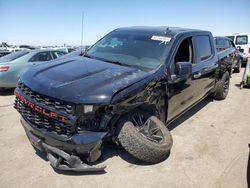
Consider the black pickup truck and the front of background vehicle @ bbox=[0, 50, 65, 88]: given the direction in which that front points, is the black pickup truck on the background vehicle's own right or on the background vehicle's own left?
on the background vehicle's own right

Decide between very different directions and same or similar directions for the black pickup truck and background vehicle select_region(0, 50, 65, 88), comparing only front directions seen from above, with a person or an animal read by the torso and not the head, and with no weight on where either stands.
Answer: very different directions

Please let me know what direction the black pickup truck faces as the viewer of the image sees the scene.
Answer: facing the viewer and to the left of the viewer

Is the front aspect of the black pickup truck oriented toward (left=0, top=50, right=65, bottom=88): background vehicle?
no

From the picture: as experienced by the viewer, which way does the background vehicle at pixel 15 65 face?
facing away from the viewer and to the right of the viewer
